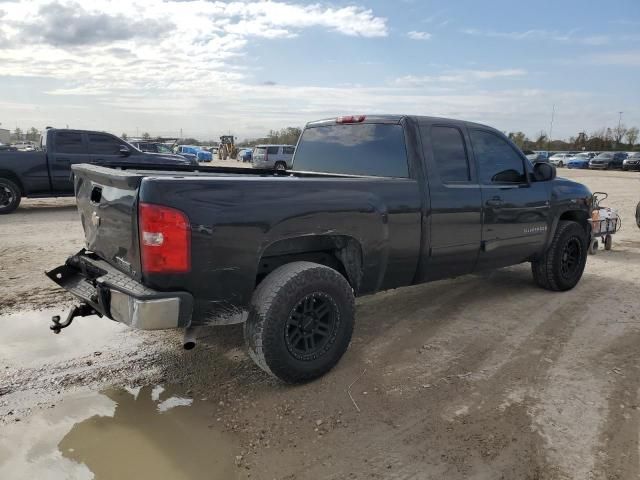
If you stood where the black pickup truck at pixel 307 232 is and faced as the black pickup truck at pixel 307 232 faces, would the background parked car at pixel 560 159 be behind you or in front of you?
in front

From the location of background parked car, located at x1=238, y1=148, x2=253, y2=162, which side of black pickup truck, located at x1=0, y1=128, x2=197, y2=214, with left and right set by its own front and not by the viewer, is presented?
left

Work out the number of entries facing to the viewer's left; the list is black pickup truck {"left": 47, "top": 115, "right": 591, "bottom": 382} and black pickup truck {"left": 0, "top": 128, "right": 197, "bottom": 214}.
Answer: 0

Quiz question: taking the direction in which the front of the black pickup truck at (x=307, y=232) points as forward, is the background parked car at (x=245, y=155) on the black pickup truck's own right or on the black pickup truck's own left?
on the black pickup truck's own left

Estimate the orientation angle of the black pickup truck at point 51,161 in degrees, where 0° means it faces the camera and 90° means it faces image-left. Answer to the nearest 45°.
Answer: approximately 270°

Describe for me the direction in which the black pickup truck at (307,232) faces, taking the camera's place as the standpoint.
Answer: facing away from the viewer and to the right of the viewer

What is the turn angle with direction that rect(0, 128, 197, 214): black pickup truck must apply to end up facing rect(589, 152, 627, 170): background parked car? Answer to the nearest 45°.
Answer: approximately 45° to its left

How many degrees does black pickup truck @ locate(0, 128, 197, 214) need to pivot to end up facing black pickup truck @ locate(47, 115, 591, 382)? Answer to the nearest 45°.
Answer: approximately 90° to its right

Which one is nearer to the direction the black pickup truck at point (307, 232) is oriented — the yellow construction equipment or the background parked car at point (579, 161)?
the background parked car

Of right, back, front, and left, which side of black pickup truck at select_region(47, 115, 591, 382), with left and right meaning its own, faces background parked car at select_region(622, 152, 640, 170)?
front

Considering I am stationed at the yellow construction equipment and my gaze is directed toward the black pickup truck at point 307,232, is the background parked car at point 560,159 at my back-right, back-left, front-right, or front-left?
front-left

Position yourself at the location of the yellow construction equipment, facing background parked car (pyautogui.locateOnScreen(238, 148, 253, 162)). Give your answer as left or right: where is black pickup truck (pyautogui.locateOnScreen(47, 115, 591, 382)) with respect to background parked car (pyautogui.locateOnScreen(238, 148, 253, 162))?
right

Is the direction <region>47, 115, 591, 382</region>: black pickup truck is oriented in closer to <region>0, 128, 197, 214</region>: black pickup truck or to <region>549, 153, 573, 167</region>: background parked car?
the background parked car
